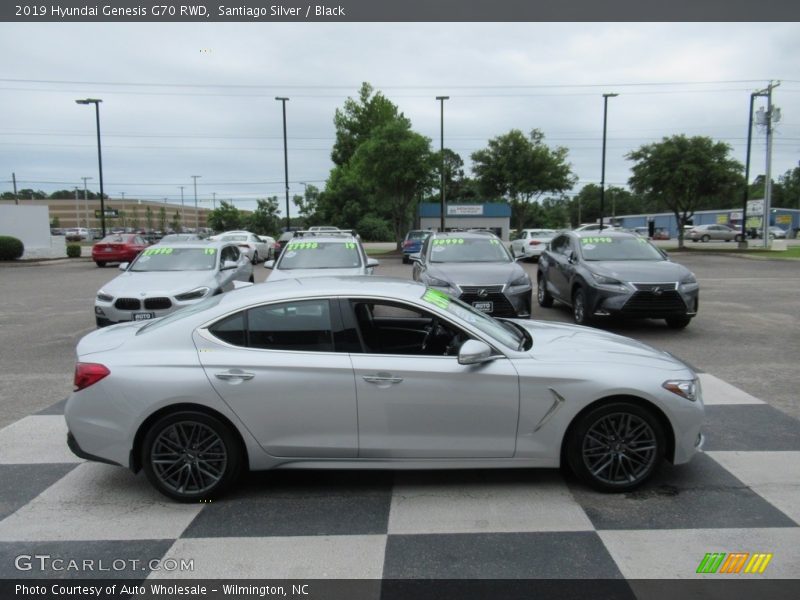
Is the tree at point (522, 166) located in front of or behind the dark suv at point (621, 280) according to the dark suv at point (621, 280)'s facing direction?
behind

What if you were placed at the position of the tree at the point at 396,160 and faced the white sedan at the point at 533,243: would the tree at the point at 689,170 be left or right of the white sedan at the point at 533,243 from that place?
left

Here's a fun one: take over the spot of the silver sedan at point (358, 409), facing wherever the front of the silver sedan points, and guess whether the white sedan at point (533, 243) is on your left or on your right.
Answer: on your left

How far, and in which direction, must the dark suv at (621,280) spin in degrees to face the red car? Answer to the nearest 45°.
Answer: approximately 180°

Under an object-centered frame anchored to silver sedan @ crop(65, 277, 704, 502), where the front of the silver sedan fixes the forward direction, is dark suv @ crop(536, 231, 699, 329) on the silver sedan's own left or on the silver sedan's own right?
on the silver sedan's own left

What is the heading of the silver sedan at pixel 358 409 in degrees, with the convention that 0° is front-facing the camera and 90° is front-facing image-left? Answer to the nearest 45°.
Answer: approximately 270°

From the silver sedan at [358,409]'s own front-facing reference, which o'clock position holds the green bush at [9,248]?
The green bush is roughly at 8 o'clock from the silver sedan.

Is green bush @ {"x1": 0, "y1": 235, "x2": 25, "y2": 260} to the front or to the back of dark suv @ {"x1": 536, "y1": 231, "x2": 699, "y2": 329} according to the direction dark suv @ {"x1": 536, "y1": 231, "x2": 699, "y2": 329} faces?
to the back

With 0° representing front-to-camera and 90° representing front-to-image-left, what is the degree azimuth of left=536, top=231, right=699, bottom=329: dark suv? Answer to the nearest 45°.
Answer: approximately 315°

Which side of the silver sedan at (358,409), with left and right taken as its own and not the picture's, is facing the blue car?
left

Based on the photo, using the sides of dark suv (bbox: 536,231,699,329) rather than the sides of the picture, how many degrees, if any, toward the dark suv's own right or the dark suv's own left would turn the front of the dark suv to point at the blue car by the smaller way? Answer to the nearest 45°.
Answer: approximately 180°

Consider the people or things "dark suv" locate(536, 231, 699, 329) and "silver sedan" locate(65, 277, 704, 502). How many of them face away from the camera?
0

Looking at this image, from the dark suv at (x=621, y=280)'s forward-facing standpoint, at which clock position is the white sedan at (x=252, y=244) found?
The white sedan is roughly at 6 o'clock from the dark suv.

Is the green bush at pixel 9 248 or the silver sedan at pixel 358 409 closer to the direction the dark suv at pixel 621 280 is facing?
the silver sedan

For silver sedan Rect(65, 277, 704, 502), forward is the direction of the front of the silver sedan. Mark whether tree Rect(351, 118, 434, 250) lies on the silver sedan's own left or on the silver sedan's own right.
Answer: on the silver sedan's own left

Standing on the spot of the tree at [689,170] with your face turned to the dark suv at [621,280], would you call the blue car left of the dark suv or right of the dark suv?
right
